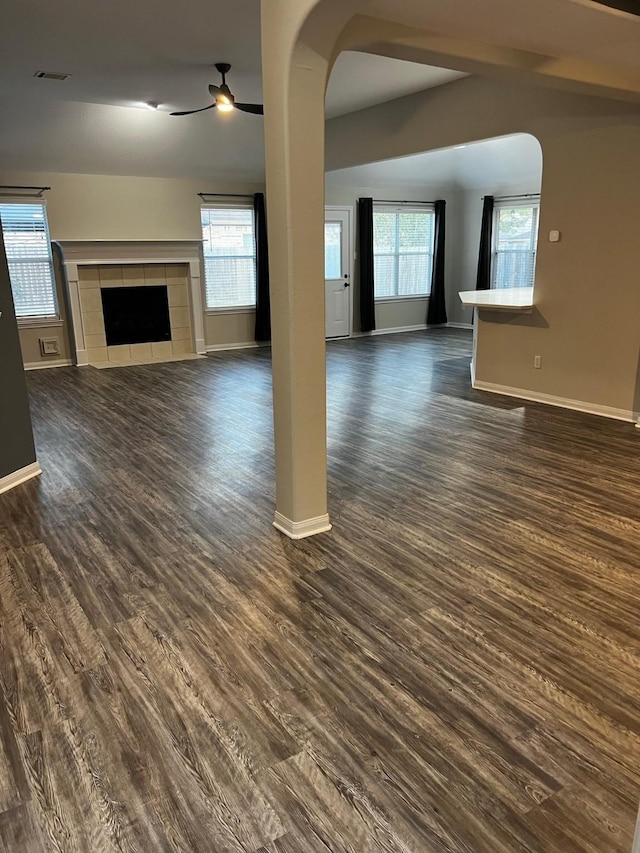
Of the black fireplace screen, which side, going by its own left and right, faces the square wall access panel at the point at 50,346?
right

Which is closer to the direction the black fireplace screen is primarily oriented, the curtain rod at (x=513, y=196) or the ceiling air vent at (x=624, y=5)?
the ceiling air vent

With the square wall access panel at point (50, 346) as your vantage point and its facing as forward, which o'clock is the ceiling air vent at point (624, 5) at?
The ceiling air vent is roughly at 11 o'clock from the square wall access panel.

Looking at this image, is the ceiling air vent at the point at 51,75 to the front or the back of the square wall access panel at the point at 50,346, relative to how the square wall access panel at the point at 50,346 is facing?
to the front

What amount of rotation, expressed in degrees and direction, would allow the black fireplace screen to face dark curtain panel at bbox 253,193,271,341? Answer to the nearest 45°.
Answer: approximately 90° to its left

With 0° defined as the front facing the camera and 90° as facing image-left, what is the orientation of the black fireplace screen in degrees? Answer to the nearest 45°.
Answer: approximately 0°

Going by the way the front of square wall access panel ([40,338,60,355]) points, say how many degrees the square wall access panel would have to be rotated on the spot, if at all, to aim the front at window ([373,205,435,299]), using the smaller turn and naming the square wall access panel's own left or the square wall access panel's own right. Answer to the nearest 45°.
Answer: approximately 90° to the square wall access panel's own left

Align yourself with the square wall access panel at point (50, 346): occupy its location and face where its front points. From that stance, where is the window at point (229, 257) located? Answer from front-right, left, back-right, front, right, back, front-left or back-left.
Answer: left

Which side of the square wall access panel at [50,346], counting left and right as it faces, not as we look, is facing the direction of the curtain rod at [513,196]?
left

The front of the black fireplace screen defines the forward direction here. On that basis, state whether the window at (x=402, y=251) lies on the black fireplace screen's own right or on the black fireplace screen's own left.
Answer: on the black fireplace screen's own left

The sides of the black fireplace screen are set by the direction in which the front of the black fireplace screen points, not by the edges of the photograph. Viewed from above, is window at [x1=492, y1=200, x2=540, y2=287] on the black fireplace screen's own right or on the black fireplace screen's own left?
on the black fireplace screen's own left

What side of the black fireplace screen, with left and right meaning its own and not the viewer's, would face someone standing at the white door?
left

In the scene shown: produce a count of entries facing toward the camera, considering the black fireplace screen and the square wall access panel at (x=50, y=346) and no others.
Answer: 2

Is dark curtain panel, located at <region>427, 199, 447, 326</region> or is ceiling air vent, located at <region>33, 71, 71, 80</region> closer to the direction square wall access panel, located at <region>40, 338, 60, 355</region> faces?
the ceiling air vent

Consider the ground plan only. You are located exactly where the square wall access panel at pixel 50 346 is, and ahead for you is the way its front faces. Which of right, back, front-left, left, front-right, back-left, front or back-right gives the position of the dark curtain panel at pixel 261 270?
left

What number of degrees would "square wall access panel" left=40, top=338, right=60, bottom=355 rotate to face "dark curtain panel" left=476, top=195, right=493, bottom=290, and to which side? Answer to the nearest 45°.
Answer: approximately 90° to its left
